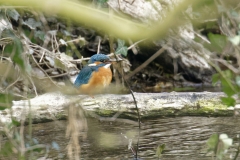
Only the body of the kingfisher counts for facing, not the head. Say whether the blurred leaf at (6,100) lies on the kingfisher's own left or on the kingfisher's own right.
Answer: on the kingfisher's own right

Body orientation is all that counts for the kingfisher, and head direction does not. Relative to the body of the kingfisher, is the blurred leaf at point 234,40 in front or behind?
in front

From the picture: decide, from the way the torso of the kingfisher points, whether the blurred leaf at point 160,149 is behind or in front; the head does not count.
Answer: in front

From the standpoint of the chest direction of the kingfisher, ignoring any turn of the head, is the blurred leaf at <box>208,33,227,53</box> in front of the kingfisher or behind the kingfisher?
in front

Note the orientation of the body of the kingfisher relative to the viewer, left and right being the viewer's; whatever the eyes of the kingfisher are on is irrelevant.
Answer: facing the viewer and to the right of the viewer
